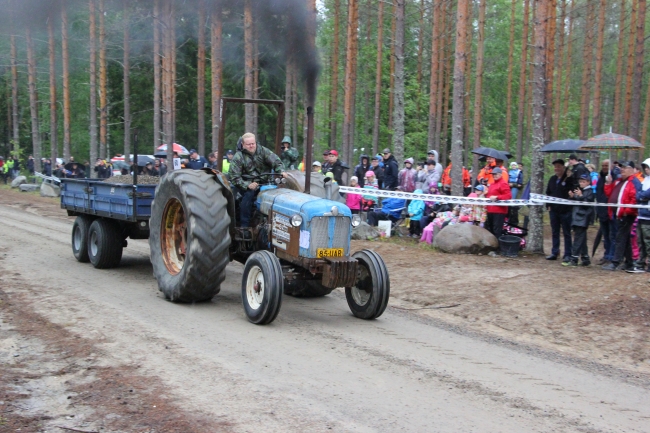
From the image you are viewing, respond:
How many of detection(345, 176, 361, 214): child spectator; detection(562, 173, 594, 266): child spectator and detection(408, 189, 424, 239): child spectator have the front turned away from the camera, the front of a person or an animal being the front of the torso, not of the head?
0

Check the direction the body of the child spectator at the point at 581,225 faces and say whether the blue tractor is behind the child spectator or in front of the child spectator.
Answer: in front

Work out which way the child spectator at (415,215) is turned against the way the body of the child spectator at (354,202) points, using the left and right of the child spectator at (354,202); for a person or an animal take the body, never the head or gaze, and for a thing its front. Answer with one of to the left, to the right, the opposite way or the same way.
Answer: the same way

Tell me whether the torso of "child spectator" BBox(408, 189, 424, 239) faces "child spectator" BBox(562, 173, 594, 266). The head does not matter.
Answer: no

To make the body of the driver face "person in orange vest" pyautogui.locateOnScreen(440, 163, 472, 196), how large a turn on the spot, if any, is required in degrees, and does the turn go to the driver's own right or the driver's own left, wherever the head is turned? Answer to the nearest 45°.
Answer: approximately 90° to the driver's own left

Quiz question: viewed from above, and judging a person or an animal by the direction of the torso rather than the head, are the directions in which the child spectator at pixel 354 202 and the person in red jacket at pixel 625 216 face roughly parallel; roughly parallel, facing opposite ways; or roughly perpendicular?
roughly parallel

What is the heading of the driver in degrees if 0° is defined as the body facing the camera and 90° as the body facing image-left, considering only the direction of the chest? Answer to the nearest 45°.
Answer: approximately 315°

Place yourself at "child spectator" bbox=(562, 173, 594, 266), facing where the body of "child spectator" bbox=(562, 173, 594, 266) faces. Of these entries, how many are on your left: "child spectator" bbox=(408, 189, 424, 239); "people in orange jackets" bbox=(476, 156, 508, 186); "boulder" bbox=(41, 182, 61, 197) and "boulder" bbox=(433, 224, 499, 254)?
0

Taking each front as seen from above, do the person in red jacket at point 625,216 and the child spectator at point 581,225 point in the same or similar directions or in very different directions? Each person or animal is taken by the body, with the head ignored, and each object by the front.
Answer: same or similar directions

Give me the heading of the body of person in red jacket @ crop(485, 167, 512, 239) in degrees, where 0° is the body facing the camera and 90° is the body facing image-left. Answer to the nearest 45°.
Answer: approximately 45°

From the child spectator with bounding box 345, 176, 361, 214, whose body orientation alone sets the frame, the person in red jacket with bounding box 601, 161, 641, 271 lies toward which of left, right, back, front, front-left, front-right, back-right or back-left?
left

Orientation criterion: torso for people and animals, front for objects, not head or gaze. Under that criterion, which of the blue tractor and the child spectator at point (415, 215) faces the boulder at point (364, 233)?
the child spectator

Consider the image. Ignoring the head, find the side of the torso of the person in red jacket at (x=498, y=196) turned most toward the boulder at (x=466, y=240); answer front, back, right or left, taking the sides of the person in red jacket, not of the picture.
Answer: front

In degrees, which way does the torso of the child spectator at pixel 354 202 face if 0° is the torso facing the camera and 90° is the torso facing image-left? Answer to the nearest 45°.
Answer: approximately 45°

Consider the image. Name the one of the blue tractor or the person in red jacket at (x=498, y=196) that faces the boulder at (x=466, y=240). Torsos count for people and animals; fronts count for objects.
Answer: the person in red jacket

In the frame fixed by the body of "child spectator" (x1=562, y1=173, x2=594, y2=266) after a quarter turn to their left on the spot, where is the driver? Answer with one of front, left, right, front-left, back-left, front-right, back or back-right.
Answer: right

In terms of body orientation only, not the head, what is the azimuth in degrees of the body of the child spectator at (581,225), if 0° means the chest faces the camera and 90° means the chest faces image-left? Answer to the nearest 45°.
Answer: approximately 45°
